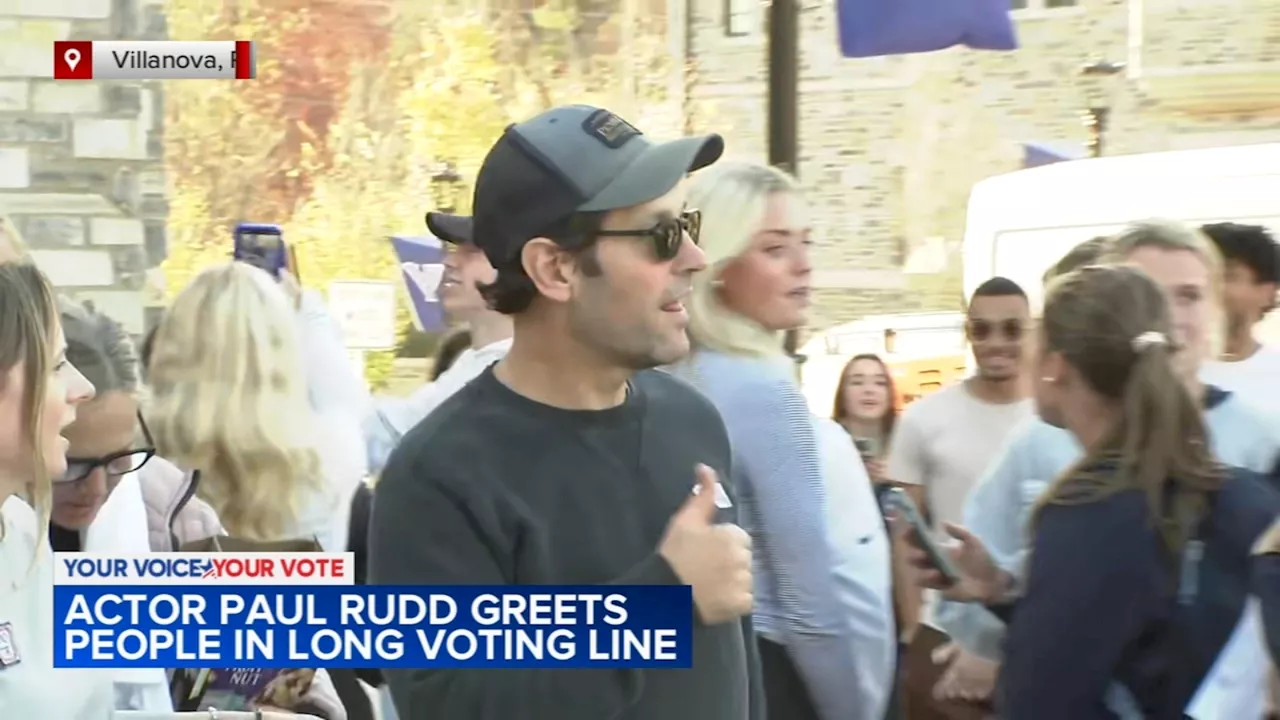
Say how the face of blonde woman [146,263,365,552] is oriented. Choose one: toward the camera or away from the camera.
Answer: away from the camera

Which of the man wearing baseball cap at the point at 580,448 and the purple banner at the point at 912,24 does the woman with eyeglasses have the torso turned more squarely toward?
the man wearing baseball cap

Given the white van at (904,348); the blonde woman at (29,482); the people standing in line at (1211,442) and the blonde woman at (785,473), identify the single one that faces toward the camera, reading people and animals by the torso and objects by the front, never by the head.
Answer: the people standing in line

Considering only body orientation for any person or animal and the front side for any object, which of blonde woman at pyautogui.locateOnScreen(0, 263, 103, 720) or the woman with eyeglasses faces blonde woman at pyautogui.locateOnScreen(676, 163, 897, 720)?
blonde woman at pyautogui.locateOnScreen(0, 263, 103, 720)

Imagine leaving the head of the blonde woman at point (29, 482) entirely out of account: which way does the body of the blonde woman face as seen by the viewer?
to the viewer's right

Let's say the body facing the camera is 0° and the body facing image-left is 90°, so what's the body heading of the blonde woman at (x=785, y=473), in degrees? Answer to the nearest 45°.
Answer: approximately 270°

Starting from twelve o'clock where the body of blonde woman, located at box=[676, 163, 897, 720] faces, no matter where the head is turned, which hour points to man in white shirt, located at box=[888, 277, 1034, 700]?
The man in white shirt is roughly at 10 o'clock from the blonde woman.

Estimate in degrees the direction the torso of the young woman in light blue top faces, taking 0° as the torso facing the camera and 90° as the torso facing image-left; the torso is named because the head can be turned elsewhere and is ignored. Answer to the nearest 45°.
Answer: approximately 0°

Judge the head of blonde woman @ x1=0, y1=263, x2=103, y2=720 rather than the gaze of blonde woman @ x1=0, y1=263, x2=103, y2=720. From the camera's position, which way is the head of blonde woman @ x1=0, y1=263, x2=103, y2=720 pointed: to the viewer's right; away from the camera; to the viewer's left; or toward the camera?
to the viewer's right
